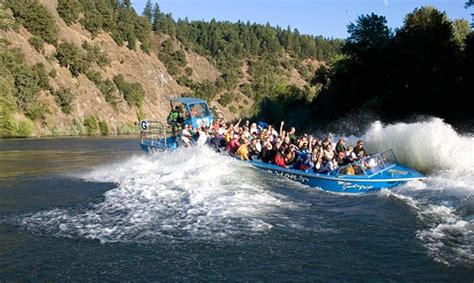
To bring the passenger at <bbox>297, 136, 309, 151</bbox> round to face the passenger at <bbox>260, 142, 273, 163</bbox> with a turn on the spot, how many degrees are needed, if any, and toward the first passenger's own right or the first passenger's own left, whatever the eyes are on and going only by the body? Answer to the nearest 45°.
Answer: approximately 90° to the first passenger's own right

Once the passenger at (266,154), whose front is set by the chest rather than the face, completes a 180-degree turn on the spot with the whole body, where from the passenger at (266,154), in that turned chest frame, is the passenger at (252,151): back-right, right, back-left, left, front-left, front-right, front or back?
front

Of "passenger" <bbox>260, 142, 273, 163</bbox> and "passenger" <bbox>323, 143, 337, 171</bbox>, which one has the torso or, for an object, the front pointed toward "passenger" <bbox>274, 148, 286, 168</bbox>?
"passenger" <bbox>260, 142, 273, 163</bbox>

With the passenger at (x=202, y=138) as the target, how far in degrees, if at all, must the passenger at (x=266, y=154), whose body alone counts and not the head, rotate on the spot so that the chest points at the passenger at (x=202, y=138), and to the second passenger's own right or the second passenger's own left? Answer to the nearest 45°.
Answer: approximately 180°

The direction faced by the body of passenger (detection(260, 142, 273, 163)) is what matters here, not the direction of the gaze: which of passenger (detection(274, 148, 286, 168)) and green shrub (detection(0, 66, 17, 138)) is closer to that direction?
the passenger

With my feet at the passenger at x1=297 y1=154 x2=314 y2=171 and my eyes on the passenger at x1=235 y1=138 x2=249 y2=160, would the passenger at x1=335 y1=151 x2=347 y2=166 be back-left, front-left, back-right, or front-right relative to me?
back-right

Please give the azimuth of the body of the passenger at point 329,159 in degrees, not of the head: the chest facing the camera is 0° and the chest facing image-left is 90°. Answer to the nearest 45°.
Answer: approximately 315°
